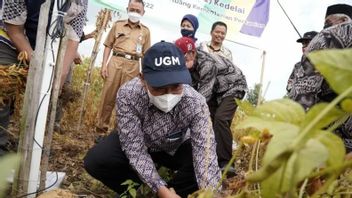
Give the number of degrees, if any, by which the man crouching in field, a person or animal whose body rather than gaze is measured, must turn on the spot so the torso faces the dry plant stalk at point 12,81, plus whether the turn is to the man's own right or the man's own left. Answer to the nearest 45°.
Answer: approximately 90° to the man's own right

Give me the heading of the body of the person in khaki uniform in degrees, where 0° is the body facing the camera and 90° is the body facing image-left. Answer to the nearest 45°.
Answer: approximately 0°

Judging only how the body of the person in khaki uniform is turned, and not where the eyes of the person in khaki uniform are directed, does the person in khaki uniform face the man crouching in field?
yes

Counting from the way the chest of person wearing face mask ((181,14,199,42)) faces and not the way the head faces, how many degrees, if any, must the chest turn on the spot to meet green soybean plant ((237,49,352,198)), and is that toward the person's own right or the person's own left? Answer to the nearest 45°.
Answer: approximately 45° to the person's own left

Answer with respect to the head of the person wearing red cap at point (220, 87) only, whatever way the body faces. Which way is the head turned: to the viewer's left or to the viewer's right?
to the viewer's left

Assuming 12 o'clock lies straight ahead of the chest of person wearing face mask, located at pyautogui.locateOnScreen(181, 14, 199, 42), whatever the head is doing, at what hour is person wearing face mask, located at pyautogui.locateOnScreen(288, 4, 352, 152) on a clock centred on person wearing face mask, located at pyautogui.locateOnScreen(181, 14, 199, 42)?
person wearing face mask, located at pyautogui.locateOnScreen(288, 4, 352, 152) is roughly at 10 o'clock from person wearing face mask, located at pyautogui.locateOnScreen(181, 14, 199, 42).

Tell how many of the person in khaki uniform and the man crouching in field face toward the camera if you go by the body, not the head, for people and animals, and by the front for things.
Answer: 2

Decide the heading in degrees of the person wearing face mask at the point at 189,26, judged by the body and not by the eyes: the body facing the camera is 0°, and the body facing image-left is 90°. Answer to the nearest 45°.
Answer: approximately 45°

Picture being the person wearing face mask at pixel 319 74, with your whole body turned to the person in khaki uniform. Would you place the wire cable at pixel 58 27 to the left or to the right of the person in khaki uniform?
left
